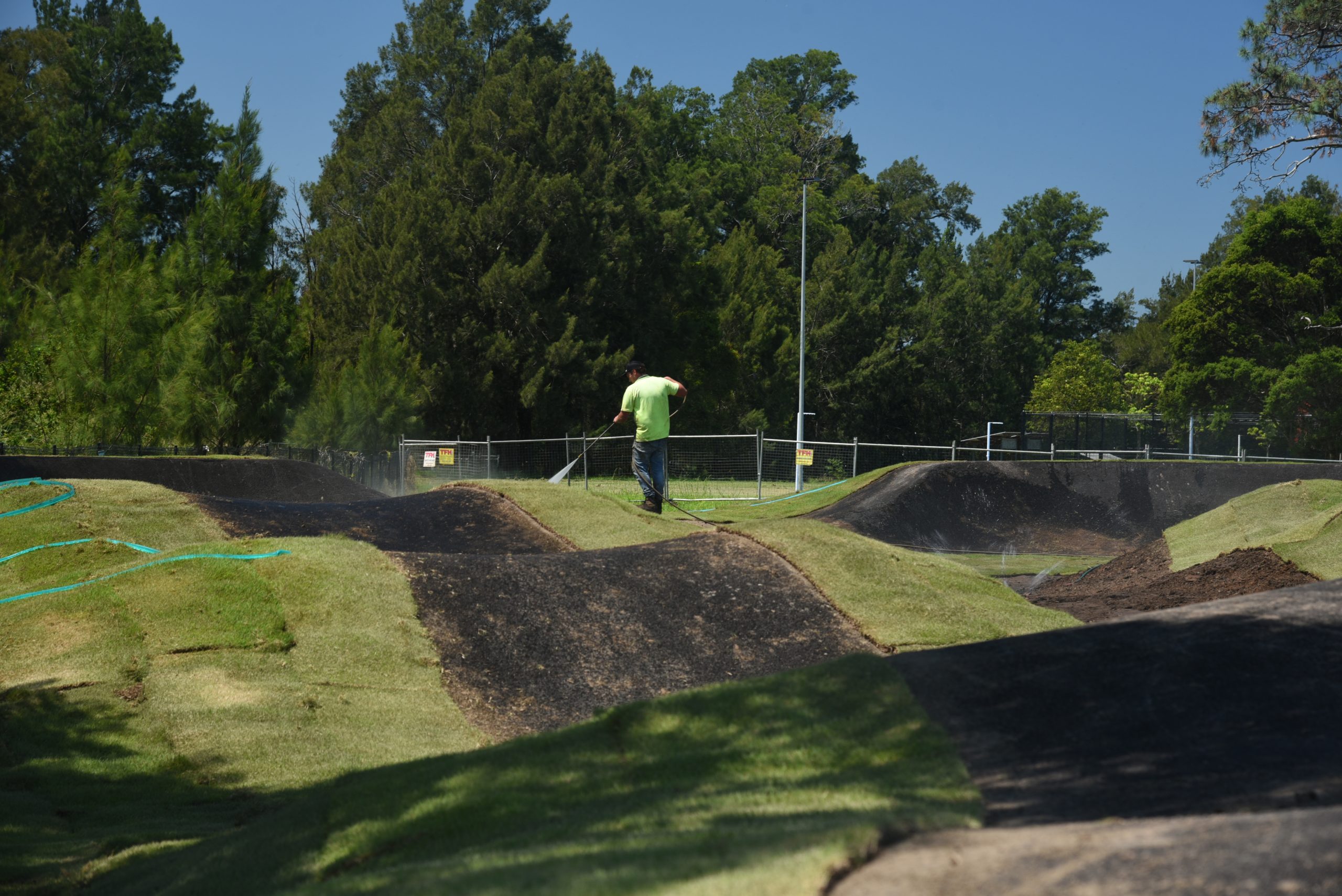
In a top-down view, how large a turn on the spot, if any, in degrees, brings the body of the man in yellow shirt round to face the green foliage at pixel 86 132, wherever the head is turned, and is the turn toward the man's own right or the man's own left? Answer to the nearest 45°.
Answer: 0° — they already face it

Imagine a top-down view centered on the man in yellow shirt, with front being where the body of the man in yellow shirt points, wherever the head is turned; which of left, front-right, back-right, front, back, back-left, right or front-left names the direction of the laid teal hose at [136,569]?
left

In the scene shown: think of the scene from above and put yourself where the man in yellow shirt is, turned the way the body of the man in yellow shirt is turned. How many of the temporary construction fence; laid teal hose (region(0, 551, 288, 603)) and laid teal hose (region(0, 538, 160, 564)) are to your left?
2

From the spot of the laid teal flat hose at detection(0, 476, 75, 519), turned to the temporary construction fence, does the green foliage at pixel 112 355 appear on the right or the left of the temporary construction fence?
left

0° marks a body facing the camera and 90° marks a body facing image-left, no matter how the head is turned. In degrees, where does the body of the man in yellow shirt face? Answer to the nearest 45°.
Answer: approximately 135°

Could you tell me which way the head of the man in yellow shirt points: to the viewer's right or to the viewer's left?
to the viewer's left

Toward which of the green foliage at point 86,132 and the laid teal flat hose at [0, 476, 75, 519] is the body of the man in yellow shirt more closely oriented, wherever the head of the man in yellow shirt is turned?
the green foliage

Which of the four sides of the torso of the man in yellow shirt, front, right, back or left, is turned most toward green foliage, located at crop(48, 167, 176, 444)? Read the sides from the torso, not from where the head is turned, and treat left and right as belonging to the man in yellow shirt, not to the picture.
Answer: front

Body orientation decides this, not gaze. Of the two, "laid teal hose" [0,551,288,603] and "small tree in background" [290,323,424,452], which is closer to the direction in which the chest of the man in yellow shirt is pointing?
the small tree in background

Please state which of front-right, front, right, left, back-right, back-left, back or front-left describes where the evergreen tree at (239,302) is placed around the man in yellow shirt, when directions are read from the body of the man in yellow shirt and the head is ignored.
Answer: front

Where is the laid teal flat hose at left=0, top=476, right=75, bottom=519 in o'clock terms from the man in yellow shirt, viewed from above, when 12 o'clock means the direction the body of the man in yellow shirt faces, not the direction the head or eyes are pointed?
The laid teal flat hose is roughly at 10 o'clock from the man in yellow shirt.

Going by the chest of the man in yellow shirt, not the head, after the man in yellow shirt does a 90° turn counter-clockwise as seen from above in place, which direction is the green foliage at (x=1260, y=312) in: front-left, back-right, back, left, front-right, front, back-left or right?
back

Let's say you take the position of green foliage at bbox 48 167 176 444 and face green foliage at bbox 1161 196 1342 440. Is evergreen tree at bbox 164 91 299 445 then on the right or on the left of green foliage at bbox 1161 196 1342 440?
left

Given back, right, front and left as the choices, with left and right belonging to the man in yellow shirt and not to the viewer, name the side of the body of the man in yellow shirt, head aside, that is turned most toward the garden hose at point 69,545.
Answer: left

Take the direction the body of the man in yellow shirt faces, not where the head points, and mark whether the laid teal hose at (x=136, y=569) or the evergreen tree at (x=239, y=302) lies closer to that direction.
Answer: the evergreen tree

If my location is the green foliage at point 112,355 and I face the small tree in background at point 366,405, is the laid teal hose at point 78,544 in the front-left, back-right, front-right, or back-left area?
back-right

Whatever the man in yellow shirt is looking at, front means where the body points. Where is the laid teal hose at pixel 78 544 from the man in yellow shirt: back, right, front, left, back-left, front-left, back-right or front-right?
left
